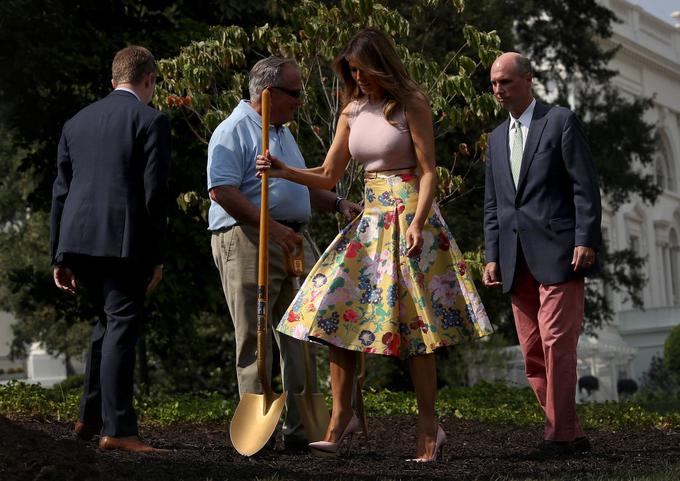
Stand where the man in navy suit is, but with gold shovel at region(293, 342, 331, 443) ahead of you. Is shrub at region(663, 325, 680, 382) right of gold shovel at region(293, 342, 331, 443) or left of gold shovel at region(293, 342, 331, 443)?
left

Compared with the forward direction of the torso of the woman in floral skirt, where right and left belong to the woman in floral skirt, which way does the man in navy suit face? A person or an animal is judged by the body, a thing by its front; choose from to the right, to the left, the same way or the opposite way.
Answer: the opposite way

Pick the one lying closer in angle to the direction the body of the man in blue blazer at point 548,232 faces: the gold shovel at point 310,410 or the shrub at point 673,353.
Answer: the gold shovel

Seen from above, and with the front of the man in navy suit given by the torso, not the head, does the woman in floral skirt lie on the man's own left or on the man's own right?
on the man's own right
